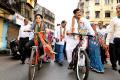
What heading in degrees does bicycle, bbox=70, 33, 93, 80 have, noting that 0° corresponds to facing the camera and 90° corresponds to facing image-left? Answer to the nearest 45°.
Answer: approximately 0°

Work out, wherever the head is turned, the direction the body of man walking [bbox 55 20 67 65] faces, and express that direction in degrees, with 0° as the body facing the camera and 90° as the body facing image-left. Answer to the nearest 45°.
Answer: approximately 315°

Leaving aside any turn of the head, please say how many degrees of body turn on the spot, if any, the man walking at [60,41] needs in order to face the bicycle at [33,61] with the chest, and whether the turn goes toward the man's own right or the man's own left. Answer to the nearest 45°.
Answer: approximately 45° to the man's own right

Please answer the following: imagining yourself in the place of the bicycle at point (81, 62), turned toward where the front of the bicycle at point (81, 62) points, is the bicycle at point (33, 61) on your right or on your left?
on your right
